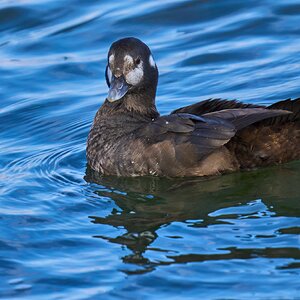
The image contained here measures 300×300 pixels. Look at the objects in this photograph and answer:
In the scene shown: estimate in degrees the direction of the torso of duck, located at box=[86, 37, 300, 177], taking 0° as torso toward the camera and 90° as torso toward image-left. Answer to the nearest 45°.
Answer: approximately 45°
